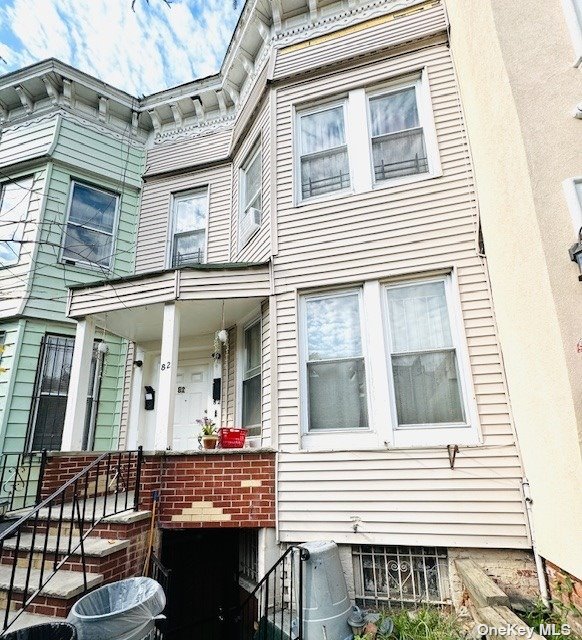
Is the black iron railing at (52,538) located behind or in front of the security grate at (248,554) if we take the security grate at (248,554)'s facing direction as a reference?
in front

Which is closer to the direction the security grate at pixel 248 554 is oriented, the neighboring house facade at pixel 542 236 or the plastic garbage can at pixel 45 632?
the plastic garbage can

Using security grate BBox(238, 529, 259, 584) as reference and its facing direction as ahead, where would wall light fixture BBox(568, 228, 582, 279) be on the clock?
The wall light fixture is roughly at 8 o'clock from the security grate.

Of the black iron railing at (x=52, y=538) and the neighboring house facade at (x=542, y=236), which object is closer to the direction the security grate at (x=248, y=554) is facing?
the black iron railing

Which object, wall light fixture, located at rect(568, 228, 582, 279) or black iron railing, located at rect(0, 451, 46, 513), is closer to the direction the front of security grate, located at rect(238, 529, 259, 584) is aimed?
the black iron railing

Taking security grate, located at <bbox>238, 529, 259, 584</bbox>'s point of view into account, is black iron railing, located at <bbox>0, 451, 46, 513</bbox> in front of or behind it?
in front

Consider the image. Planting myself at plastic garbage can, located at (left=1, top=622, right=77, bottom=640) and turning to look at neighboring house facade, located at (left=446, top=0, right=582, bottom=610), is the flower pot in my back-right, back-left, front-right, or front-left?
front-left
